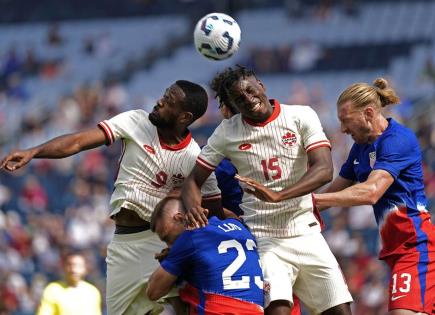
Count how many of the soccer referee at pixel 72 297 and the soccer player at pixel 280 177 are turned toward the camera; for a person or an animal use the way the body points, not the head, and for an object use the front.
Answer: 2

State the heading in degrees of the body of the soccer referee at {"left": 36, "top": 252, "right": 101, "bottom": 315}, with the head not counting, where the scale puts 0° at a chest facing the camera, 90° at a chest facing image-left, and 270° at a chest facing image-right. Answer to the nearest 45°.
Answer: approximately 0°

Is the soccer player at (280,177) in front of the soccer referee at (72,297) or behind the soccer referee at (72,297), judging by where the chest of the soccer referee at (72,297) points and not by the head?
in front

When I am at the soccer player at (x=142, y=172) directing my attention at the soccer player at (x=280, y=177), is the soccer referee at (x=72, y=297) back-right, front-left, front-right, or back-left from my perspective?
back-left

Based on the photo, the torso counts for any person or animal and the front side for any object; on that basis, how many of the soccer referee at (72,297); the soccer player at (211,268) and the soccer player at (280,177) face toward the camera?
2

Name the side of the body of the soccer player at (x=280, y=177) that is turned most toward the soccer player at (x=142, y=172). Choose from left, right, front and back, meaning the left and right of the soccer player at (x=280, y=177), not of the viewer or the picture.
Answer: right

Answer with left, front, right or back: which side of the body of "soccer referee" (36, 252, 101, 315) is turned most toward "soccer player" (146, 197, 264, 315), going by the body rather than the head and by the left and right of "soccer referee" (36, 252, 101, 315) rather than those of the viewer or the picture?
front

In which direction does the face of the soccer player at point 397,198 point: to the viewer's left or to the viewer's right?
to the viewer's left

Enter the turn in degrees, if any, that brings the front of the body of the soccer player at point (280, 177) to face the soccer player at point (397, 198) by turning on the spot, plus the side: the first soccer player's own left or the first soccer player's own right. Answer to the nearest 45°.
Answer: approximately 90° to the first soccer player's own left
